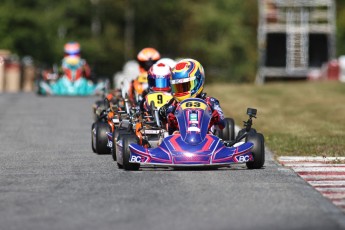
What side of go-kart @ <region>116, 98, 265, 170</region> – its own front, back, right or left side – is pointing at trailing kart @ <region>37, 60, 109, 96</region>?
back

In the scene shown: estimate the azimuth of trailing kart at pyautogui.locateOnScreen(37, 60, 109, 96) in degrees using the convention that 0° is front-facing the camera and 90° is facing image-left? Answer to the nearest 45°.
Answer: approximately 0°

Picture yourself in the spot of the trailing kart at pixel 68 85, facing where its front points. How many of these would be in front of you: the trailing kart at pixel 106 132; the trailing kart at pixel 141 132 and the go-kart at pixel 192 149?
3

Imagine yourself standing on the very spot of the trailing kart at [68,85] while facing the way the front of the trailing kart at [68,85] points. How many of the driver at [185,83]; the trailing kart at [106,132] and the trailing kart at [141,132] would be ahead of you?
3

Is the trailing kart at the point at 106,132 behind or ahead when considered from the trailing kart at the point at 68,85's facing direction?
ahead

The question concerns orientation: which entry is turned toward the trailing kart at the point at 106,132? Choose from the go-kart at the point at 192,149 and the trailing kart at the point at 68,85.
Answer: the trailing kart at the point at 68,85

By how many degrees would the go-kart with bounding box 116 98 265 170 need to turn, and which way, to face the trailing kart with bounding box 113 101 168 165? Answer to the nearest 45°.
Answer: approximately 135° to its right

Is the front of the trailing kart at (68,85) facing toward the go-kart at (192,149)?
yes

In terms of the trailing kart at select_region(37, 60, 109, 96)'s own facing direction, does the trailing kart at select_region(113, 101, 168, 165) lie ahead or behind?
ahead

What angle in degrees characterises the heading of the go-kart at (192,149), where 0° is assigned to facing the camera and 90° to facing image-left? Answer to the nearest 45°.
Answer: approximately 0°
